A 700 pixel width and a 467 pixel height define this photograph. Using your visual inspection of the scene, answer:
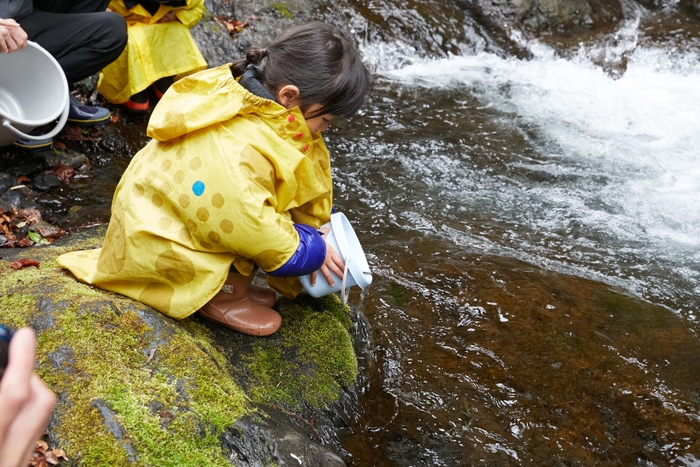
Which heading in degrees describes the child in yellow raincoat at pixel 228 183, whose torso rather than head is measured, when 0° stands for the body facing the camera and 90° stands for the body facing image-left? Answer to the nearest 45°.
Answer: approximately 270°

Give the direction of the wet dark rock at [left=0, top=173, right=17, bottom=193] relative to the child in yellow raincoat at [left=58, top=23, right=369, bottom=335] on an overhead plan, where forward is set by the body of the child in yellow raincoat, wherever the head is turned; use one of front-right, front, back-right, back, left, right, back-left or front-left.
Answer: back-left

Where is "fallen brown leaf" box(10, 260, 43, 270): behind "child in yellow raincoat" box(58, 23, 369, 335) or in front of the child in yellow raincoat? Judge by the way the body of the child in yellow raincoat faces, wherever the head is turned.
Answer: behind

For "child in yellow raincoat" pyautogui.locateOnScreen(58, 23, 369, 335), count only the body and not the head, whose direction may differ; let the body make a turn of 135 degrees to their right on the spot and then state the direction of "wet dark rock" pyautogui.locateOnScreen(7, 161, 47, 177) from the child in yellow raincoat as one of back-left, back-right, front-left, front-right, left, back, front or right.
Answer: right

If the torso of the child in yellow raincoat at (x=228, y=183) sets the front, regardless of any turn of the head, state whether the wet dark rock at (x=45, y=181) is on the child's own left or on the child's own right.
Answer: on the child's own left

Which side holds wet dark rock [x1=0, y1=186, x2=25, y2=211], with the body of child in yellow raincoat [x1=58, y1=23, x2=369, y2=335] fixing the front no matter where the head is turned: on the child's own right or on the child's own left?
on the child's own left

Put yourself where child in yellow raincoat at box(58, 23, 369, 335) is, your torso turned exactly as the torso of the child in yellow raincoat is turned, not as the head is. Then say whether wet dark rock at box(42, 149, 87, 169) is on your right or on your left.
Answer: on your left
